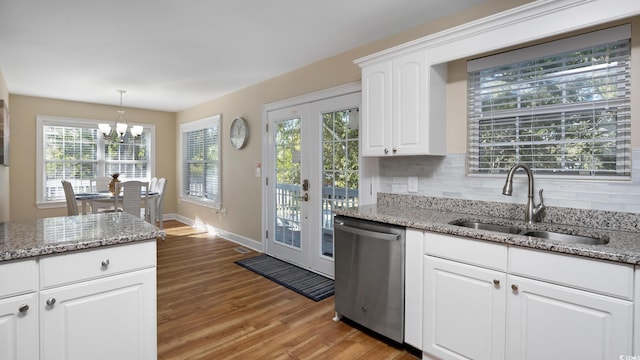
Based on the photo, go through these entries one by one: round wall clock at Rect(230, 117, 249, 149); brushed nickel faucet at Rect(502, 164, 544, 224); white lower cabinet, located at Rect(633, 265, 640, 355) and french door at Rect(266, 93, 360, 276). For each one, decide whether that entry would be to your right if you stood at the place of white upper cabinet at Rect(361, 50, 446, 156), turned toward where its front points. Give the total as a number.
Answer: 2

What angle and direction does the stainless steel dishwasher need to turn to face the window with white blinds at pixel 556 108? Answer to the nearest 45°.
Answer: approximately 135° to its left

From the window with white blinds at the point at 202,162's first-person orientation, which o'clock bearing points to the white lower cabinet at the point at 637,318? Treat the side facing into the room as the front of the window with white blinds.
The white lower cabinet is roughly at 10 o'clock from the window with white blinds.

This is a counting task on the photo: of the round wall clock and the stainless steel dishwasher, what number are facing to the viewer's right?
0

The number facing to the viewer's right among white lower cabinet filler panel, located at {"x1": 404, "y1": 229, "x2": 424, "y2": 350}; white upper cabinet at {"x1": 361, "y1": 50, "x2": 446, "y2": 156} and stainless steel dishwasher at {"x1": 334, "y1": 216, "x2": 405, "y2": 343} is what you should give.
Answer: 0

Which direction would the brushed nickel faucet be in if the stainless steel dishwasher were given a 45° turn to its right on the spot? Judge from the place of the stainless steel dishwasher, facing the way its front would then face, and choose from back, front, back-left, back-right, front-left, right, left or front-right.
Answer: back

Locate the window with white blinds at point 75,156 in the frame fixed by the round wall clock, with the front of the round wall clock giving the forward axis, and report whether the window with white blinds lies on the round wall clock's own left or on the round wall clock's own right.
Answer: on the round wall clock's own right

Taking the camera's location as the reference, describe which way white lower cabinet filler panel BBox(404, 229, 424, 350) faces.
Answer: facing the viewer and to the left of the viewer

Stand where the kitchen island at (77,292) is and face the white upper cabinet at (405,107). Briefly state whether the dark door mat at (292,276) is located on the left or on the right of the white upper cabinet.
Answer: left

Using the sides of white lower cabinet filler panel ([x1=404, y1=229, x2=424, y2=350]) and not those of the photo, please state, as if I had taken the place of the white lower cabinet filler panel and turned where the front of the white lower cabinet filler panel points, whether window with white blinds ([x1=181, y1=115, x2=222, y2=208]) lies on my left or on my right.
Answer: on my right

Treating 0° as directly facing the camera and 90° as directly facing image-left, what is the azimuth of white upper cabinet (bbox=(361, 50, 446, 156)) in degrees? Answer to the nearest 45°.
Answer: approximately 45°

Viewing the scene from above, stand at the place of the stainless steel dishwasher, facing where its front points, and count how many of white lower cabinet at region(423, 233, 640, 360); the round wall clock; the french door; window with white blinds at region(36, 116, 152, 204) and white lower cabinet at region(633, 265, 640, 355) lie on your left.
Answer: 2

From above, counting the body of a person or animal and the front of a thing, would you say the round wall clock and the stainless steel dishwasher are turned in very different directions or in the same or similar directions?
same or similar directions

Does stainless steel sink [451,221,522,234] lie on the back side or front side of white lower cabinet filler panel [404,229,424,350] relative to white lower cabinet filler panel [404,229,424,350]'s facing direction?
on the back side
